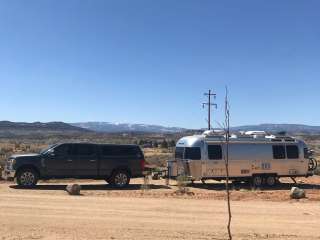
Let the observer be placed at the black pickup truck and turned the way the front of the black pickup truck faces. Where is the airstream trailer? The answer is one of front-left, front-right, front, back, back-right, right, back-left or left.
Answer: back

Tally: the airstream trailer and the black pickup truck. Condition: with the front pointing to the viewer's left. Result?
2

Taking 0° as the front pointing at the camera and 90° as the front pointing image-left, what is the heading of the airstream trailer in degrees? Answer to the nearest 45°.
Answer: approximately 90°

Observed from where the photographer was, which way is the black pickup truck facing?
facing to the left of the viewer

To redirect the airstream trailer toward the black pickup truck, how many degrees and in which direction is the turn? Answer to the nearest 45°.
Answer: approximately 45° to its left
